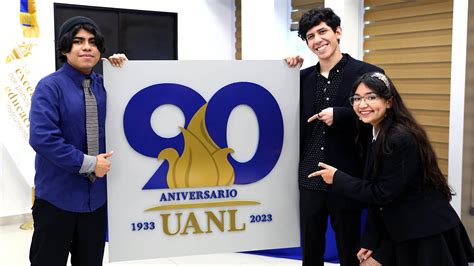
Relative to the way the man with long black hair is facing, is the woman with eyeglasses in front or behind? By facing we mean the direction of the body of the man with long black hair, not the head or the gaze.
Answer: in front

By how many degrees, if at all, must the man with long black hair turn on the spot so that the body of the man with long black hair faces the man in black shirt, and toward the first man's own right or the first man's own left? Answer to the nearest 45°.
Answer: approximately 45° to the first man's own left

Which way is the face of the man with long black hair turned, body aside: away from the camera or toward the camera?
toward the camera

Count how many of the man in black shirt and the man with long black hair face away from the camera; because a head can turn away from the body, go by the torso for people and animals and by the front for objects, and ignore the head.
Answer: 0

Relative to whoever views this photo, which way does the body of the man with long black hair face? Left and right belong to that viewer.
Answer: facing the viewer and to the right of the viewer

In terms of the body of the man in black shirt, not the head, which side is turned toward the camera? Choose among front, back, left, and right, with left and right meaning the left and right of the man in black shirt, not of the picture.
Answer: front

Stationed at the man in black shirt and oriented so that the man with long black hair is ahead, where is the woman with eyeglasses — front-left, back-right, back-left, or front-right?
back-left

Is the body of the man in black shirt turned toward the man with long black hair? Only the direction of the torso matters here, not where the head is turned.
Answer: no
